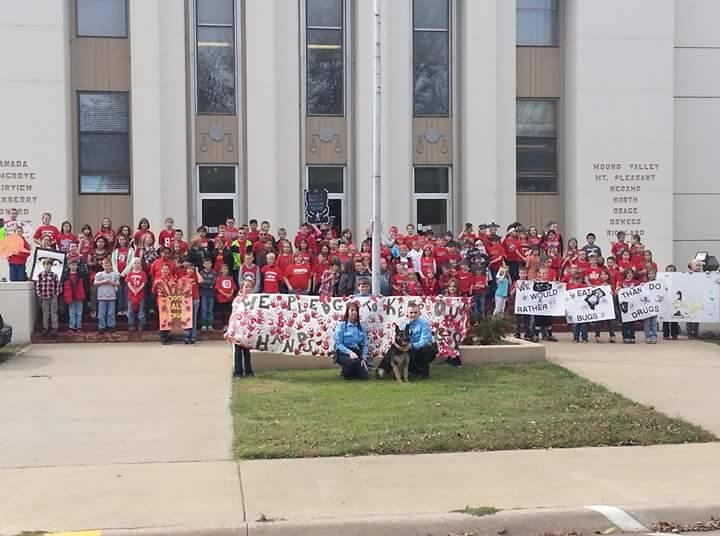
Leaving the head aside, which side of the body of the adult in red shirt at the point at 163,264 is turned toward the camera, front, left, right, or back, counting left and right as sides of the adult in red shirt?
front

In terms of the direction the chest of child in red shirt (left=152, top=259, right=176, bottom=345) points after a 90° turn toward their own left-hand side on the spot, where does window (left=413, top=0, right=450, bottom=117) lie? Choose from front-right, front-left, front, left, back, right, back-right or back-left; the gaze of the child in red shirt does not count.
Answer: front-left

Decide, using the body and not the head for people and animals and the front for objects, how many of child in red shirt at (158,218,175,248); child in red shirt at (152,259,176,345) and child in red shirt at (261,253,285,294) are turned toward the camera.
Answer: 3

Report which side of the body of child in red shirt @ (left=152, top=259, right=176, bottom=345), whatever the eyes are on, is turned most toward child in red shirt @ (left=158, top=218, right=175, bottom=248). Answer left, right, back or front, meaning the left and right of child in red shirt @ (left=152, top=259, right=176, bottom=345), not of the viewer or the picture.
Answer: back

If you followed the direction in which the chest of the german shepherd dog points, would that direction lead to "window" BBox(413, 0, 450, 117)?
no

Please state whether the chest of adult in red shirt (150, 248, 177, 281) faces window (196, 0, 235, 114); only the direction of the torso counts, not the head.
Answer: no

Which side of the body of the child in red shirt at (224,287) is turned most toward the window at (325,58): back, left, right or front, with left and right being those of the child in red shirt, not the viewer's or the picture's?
back

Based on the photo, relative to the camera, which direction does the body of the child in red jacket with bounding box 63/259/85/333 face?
toward the camera

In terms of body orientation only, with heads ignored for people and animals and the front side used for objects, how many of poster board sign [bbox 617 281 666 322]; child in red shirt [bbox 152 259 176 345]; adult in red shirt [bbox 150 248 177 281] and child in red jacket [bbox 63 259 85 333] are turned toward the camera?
4

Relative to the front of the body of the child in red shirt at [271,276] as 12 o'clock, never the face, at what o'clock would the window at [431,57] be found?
The window is roughly at 7 o'clock from the child in red shirt.

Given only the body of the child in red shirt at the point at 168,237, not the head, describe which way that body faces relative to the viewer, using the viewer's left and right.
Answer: facing the viewer

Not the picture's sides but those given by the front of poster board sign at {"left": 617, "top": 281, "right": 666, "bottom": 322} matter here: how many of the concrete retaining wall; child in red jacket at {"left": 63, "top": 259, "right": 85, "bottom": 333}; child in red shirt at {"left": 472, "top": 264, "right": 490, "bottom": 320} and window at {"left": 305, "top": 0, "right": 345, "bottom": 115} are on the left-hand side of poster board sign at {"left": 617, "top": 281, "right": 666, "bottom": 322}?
0

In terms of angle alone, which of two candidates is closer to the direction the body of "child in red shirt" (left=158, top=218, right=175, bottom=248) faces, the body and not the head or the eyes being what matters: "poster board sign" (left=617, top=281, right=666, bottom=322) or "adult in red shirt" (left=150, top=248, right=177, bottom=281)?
the adult in red shirt

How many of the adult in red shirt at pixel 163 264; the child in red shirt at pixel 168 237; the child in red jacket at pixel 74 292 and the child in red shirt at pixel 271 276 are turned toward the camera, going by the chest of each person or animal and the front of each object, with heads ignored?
4

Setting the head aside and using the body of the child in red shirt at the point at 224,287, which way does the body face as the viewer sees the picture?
toward the camera

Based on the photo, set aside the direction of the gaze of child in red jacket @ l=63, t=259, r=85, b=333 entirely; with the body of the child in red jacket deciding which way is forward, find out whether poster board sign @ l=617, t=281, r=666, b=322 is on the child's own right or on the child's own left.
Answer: on the child's own left

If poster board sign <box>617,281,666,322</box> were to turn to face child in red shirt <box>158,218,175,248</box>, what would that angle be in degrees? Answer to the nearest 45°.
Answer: approximately 90° to its right

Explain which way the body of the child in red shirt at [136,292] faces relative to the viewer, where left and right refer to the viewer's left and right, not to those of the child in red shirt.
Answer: facing the viewer

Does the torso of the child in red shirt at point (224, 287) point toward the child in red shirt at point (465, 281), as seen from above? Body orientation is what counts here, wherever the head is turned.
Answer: no

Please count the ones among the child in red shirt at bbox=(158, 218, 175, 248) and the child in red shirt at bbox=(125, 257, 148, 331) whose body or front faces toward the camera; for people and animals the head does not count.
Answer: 2
